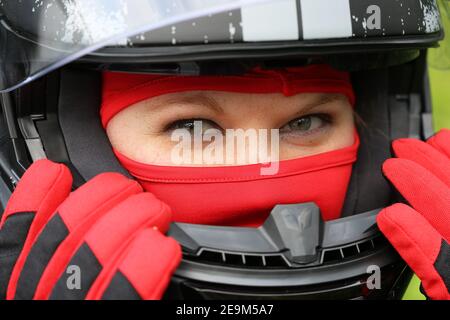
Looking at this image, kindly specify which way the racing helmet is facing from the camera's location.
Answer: facing the viewer and to the right of the viewer
